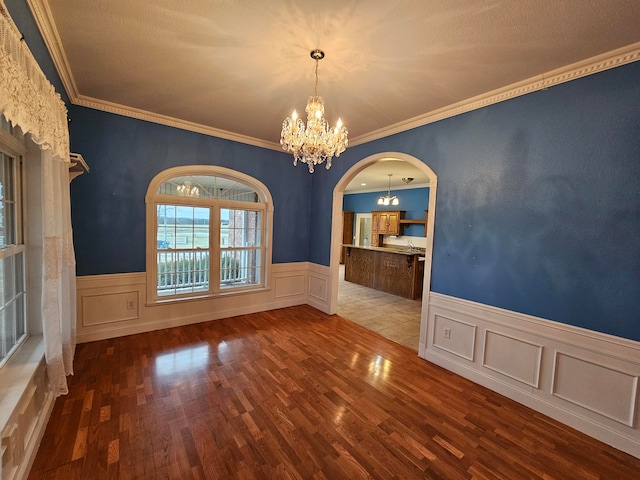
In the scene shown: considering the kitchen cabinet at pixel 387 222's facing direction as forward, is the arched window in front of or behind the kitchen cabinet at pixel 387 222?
in front

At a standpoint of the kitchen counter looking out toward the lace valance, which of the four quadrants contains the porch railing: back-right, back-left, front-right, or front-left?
front-right

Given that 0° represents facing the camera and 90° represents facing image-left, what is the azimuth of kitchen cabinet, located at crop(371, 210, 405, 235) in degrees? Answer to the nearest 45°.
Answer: approximately 45°

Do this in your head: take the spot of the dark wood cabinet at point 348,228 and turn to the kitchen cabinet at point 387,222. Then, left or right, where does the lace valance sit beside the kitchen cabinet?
right

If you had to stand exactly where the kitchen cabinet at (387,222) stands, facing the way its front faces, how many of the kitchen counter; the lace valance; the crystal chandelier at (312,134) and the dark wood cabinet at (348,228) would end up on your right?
1

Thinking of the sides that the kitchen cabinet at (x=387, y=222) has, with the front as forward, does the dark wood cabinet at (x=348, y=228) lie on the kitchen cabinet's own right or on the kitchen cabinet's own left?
on the kitchen cabinet's own right

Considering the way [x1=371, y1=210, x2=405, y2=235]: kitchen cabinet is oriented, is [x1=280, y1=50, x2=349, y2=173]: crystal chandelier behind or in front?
in front

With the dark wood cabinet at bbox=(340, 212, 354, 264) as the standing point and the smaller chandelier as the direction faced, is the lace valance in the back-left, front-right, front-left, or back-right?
front-right

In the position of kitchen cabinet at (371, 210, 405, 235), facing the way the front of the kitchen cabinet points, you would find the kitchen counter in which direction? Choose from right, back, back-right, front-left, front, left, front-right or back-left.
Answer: front-left
